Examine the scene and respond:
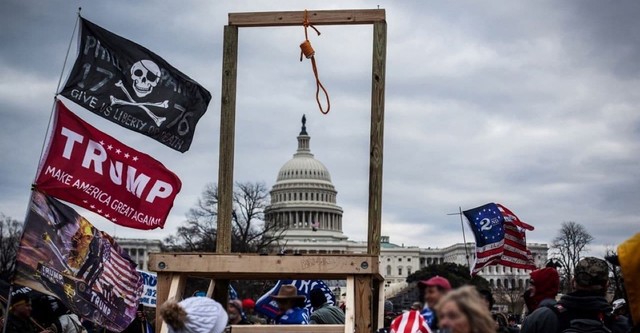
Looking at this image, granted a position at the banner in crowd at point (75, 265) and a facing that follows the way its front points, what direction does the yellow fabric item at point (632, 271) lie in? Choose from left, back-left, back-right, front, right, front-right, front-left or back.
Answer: front-left

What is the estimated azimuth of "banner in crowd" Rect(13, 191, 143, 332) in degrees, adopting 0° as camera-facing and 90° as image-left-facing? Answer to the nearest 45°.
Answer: approximately 0°

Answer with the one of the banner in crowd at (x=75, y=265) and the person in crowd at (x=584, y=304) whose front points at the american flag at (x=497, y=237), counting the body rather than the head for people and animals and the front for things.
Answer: the person in crowd

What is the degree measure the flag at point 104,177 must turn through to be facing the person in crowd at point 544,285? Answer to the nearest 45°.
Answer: approximately 45° to its left

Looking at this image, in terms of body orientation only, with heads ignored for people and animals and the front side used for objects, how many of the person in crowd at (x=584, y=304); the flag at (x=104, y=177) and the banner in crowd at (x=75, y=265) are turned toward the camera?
2

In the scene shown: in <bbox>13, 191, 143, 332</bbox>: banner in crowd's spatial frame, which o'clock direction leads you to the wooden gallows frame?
The wooden gallows frame is roughly at 10 o'clock from the banner in crowd.

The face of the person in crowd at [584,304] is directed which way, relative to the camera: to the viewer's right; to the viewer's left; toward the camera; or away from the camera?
away from the camera

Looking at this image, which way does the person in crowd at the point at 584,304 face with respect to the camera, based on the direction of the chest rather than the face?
away from the camera
